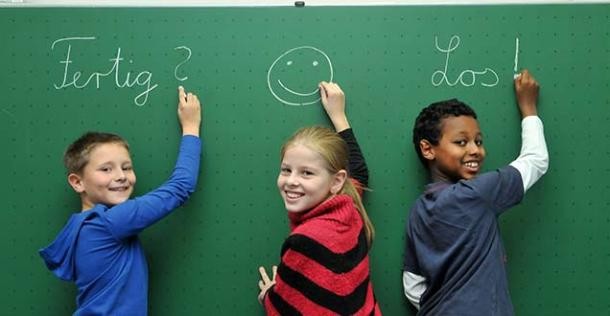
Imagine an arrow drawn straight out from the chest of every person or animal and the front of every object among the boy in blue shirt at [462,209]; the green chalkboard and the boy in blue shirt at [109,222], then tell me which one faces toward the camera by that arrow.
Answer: the green chalkboard

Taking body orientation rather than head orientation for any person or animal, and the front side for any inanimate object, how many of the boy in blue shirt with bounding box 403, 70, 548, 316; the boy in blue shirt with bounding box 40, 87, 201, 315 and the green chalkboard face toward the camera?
1

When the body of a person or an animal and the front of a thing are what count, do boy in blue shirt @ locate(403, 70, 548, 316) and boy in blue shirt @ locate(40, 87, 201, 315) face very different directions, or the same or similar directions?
same or similar directions

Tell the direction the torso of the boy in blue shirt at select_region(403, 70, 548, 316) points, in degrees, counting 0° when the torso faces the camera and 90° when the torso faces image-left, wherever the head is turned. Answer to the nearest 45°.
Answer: approximately 225°

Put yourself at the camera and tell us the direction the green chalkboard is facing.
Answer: facing the viewer

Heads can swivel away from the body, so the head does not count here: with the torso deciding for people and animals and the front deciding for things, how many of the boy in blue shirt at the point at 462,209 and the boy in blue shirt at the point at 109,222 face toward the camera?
0

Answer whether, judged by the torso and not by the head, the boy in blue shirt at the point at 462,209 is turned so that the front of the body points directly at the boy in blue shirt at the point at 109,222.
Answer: no

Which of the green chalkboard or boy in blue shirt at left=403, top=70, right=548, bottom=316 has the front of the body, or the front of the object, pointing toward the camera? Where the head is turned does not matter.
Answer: the green chalkboard

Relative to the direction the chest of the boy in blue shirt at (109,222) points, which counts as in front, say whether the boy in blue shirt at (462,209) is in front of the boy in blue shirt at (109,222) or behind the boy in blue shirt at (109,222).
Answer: in front
